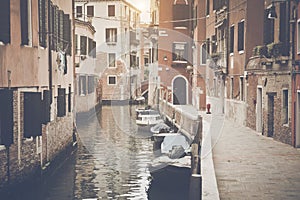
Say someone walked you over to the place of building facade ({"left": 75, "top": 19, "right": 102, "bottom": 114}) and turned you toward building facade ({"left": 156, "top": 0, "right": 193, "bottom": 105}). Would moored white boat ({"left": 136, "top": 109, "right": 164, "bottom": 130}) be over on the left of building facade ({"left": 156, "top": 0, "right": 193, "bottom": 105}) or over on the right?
right

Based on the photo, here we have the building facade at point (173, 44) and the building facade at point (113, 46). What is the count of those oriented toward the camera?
2

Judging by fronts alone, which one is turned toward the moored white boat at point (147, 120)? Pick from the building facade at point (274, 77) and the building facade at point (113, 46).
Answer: the building facade at point (113, 46)

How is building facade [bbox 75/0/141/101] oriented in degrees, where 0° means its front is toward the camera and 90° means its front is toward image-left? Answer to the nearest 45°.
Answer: approximately 0°

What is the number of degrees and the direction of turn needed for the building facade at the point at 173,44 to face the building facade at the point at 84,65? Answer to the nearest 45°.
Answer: approximately 90° to its right

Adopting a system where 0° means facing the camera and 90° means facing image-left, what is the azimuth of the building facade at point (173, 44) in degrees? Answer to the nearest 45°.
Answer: approximately 0°

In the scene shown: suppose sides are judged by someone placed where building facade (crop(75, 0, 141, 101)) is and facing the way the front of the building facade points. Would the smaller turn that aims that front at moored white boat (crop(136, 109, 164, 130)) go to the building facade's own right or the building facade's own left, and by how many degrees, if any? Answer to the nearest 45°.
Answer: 0° — it already faces it

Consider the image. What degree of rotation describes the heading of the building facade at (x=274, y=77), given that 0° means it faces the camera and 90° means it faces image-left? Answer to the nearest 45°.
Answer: approximately 45°

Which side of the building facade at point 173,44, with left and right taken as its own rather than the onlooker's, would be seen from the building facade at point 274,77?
front

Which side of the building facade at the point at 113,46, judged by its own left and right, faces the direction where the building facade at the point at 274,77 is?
front
